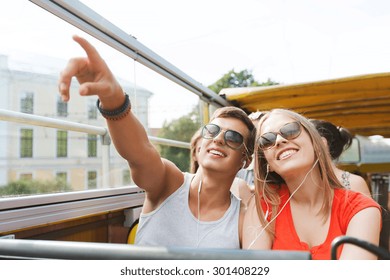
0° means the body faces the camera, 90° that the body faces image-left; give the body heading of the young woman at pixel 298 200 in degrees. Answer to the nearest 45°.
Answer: approximately 0°
